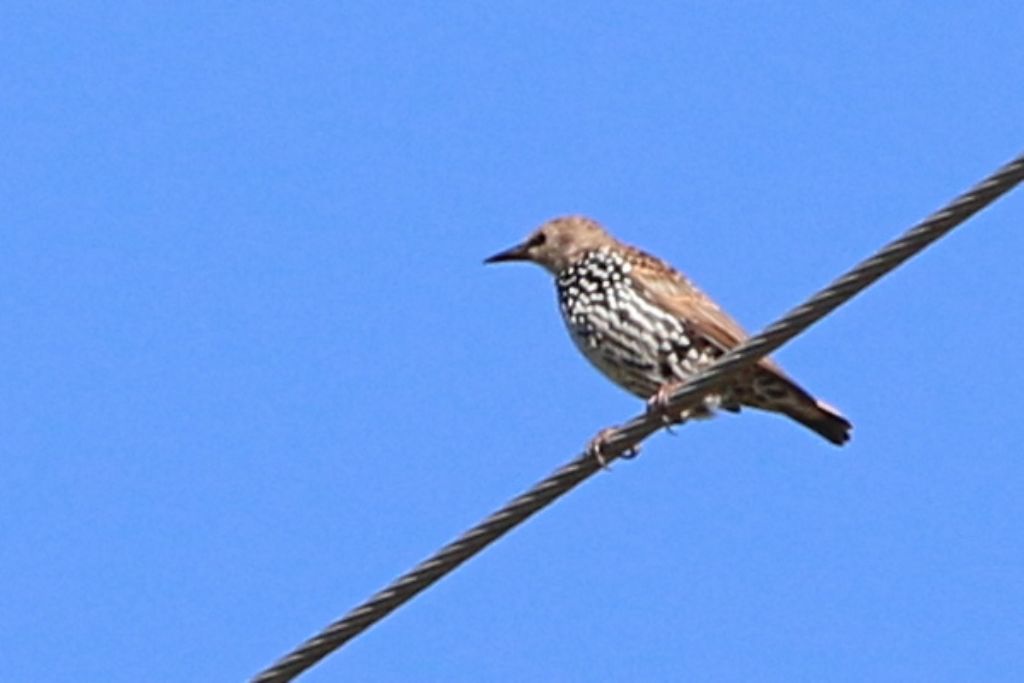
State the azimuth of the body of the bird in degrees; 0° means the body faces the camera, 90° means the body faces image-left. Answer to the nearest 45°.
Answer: approximately 90°
